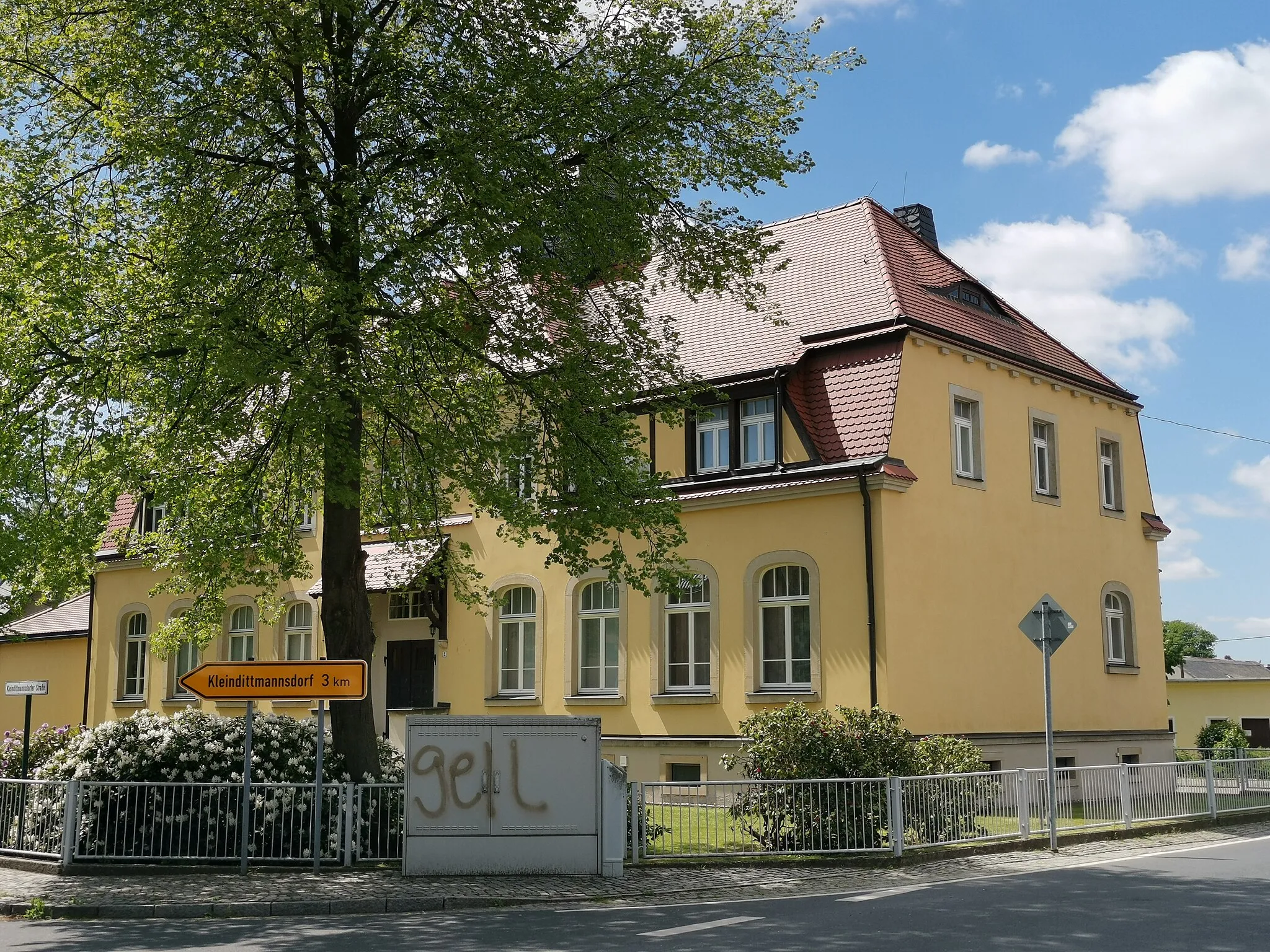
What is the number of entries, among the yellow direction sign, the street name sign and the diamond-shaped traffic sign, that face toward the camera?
2

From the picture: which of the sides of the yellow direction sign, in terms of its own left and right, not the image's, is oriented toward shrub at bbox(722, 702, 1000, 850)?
left

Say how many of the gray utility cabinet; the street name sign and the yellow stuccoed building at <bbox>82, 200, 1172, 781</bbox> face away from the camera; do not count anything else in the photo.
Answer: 0

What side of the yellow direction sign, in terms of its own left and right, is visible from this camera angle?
front

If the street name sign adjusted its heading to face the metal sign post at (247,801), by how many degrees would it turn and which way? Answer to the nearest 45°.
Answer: approximately 45° to its left

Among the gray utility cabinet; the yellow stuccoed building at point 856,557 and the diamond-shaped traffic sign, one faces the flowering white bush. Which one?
the yellow stuccoed building

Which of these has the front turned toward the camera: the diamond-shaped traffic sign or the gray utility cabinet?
the gray utility cabinet

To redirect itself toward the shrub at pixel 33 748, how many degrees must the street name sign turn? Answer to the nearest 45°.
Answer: approximately 180°

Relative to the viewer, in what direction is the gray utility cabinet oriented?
toward the camera

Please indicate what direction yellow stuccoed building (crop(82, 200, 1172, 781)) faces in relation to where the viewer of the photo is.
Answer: facing the viewer and to the left of the viewer

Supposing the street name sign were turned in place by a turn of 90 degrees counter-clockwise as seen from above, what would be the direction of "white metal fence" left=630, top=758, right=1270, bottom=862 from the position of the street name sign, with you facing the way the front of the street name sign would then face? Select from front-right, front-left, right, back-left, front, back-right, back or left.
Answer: front-right

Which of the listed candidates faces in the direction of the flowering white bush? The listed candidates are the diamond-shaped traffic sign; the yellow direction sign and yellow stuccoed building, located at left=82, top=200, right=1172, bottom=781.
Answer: the yellow stuccoed building

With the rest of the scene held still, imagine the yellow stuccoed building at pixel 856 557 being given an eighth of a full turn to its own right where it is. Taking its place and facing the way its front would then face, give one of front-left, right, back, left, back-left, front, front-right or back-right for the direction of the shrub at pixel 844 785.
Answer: left

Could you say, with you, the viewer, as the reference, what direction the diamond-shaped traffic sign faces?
facing away from the viewer

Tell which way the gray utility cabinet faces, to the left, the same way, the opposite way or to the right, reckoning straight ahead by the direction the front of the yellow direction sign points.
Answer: the same way
